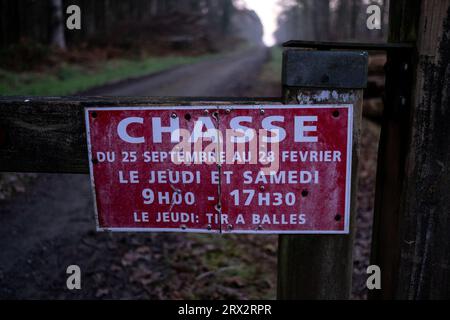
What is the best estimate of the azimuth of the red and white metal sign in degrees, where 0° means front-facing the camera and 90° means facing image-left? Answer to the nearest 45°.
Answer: approximately 0°

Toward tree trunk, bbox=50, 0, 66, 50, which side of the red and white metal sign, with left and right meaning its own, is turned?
back
